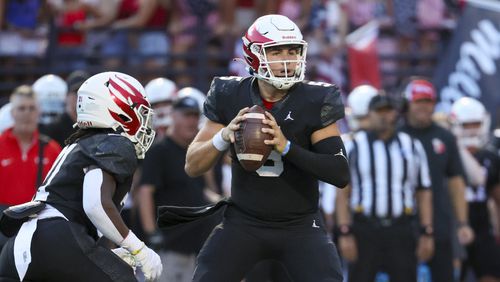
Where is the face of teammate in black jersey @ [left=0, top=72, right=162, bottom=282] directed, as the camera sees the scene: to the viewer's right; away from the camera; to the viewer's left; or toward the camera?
to the viewer's right

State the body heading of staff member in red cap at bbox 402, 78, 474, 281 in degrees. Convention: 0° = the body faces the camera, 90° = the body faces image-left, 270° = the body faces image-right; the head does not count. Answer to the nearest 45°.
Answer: approximately 0°

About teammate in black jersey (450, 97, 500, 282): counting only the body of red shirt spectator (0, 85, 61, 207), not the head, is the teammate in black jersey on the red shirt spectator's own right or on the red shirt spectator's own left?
on the red shirt spectator's own left

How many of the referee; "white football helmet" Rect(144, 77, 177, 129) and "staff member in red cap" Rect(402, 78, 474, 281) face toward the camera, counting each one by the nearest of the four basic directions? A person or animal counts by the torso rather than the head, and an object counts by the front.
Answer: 3

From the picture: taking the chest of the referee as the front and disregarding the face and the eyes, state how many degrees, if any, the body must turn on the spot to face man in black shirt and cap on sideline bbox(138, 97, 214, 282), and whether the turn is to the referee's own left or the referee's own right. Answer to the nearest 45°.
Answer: approximately 90° to the referee's own right

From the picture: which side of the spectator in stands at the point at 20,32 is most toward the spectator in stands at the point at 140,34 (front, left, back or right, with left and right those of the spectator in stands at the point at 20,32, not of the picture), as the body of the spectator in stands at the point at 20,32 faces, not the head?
left

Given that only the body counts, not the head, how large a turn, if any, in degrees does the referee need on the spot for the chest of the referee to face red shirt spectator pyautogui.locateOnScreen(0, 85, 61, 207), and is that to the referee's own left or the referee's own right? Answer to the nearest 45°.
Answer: approximately 45° to the referee's own right

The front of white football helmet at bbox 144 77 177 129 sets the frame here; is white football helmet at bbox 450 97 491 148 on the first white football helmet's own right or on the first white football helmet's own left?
on the first white football helmet's own left

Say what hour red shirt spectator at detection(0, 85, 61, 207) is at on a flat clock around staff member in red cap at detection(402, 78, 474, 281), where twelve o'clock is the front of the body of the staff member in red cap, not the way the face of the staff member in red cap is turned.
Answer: The red shirt spectator is roughly at 2 o'clock from the staff member in red cap.
